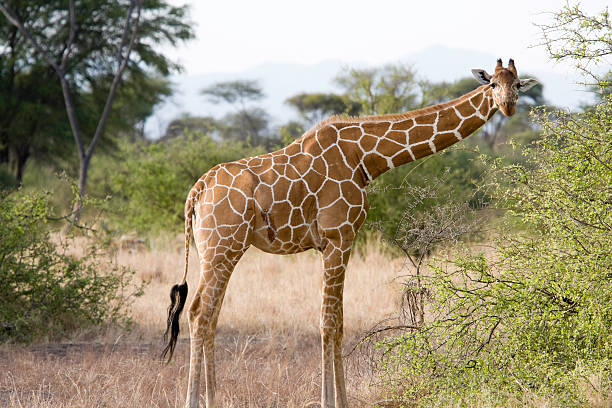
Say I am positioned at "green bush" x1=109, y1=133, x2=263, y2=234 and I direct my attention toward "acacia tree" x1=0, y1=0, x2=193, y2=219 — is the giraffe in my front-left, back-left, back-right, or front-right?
back-left

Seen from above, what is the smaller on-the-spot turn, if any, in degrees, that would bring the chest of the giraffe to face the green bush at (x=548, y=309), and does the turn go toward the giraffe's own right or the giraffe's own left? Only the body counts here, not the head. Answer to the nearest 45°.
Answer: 0° — it already faces it

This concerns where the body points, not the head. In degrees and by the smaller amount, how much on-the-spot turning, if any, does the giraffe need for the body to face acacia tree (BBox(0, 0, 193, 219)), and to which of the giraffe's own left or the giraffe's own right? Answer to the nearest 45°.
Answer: approximately 135° to the giraffe's own left

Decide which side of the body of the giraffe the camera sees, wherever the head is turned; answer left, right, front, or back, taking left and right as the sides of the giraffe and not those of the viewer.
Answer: right

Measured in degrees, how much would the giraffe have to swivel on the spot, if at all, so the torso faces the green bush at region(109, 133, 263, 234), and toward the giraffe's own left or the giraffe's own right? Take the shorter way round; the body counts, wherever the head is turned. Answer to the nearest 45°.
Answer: approximately 90° to the giraffe's own left

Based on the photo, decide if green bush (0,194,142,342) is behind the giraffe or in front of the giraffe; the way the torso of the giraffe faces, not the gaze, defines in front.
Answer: behind

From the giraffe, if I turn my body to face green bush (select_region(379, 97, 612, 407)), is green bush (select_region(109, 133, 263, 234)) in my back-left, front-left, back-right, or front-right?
back-left
